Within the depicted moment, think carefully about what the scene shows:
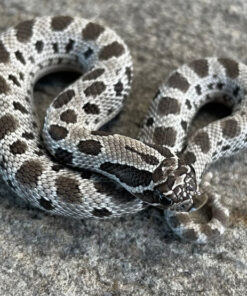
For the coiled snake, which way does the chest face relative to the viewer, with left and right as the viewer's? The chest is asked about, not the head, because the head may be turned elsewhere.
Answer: facing the viewer and to the right of the viewer
